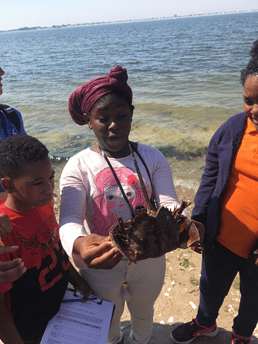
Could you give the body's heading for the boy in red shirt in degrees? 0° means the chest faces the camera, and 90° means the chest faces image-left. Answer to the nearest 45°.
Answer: approximately 315°
